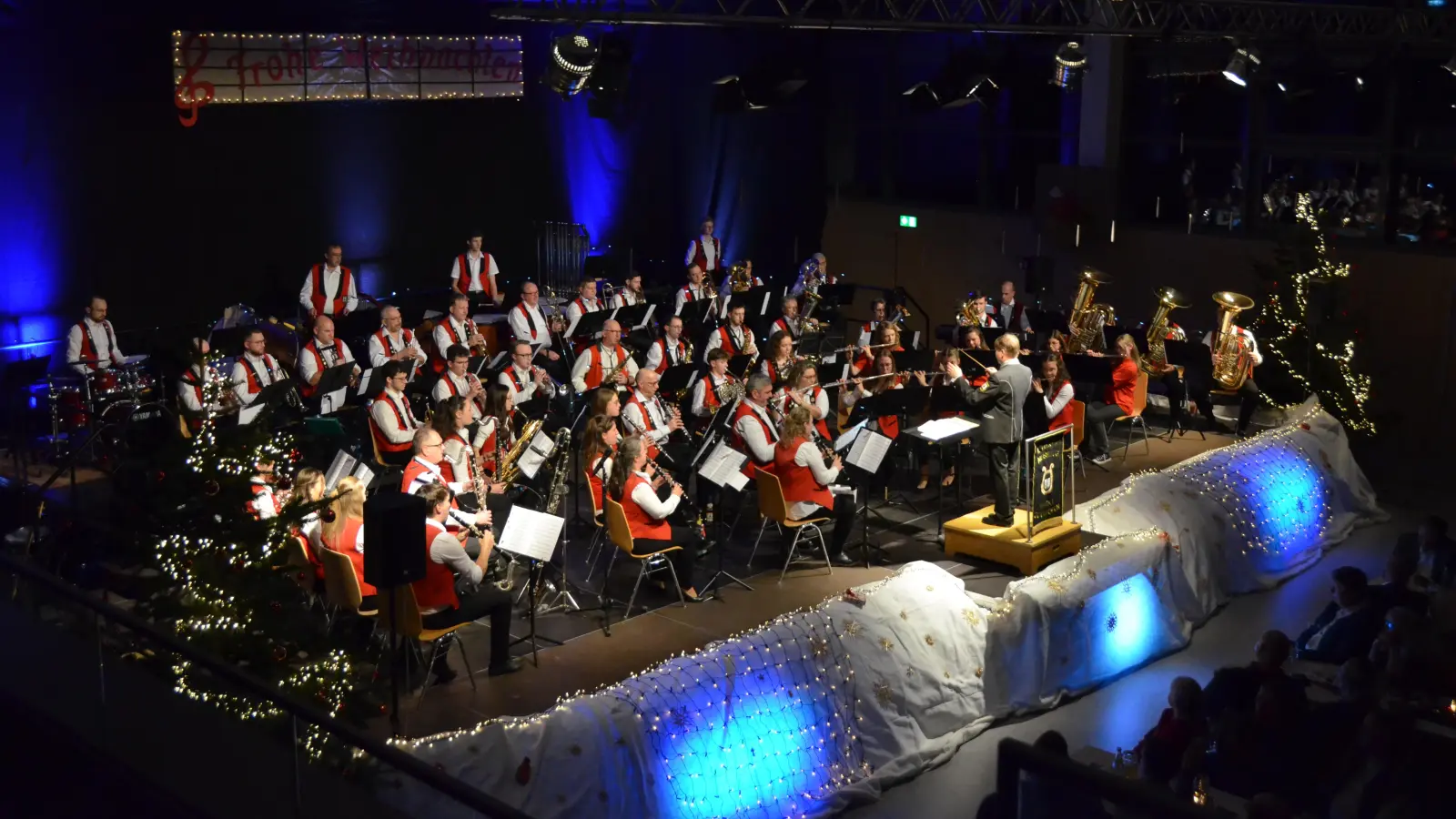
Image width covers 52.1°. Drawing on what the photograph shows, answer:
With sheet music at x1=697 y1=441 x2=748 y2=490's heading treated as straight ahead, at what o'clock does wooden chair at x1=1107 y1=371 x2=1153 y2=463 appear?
The wooden chair is roughly at 6 o'clock from the sheet music.

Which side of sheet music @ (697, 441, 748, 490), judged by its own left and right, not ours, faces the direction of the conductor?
back

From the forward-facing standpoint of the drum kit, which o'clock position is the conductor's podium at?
The conductor's podium is roughly at 12 o'clock from the drum kit.

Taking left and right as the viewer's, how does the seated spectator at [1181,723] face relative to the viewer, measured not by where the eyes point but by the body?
facing away from the viewer and to the left of the viewer

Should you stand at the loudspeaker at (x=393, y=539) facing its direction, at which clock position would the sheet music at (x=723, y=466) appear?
The sheet music is roughly at 9 o'clock from the loudspeaker.

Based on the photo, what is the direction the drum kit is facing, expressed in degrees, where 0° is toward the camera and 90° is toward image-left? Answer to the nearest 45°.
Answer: approximately 315°

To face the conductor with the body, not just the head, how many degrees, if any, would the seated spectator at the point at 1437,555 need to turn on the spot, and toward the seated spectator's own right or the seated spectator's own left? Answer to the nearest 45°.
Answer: approximately 45° to the seated spectator's own left

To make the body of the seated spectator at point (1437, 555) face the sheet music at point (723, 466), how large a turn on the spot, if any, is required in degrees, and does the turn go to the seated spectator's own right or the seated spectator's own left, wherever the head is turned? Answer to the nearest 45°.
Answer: approximately 45° to the seated spectator's own left

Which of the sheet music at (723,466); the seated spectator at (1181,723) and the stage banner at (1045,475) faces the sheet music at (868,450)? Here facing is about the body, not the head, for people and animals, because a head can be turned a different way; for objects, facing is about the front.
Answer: the seated spectator

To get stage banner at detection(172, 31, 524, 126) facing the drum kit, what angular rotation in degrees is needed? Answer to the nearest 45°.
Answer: approximately 90° to its right

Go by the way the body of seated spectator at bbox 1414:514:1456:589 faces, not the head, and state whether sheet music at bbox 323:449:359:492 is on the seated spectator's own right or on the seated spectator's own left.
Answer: on the seated spectator's own left
